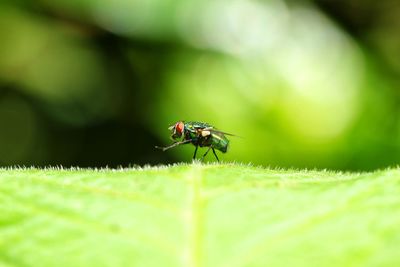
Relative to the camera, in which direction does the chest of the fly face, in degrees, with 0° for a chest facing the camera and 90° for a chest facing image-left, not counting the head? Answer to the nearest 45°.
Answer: approximately 90°
